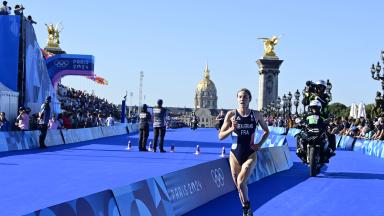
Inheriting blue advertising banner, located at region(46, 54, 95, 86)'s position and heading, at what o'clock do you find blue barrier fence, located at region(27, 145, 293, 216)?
The blue barrier fence is roughly at 12 o'clock from the blue advertising banner.

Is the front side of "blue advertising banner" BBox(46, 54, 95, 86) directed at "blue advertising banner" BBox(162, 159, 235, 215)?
yes

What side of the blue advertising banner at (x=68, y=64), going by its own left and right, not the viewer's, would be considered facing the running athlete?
front

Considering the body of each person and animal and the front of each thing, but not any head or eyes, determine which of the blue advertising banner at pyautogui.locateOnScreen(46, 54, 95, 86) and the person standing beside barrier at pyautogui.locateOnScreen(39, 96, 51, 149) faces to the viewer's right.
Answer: the person standing beside barrier

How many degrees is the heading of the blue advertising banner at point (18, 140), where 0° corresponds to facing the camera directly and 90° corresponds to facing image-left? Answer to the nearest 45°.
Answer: approximately 315°

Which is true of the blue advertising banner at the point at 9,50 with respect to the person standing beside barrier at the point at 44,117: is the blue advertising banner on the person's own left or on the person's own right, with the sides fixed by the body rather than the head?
on the person's own left

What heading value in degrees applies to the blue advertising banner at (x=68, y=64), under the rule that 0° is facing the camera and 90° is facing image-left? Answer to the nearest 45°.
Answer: approximately 0°

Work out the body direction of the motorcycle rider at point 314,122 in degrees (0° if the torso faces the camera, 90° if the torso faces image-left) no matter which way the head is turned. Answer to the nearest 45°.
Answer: approximately 0°
